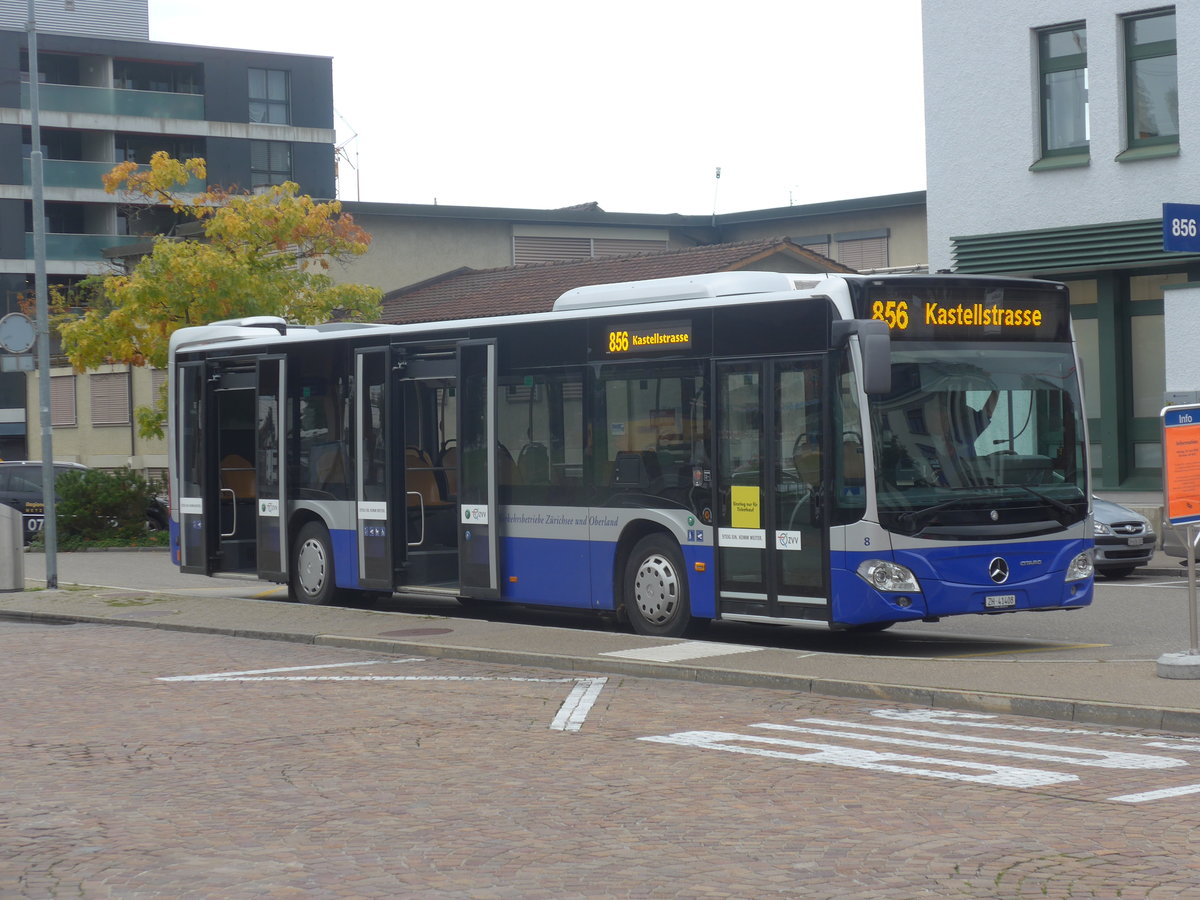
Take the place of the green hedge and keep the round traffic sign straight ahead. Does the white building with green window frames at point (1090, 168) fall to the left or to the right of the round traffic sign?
left

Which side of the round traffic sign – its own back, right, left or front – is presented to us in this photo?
back

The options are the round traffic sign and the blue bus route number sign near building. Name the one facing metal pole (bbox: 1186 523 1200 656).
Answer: the blue bus route number sign near building

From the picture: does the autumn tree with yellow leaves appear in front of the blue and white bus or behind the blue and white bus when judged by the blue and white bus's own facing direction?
behind

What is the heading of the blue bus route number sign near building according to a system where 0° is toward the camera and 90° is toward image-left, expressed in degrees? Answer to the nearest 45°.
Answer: approximately 0°

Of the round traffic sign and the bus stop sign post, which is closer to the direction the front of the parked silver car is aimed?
the bus stop sign post

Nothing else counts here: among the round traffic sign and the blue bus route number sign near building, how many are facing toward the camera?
1
